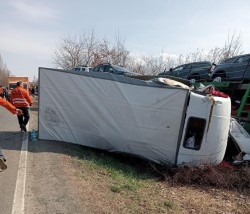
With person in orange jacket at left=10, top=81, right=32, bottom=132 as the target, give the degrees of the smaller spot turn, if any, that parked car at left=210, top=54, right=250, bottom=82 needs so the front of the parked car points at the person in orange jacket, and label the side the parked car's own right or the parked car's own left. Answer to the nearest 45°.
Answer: approximately 45° to the parked car's own left

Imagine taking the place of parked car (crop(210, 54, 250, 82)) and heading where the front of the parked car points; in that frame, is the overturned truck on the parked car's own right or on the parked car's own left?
on the parked car's own left

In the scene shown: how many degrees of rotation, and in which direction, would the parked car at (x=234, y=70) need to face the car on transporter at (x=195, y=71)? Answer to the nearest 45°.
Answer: approximately 45° to its right

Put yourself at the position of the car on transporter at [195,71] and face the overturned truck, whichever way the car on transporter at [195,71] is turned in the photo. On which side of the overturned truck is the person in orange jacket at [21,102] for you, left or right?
right

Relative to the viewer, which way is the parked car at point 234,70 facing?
to the viewer's left
